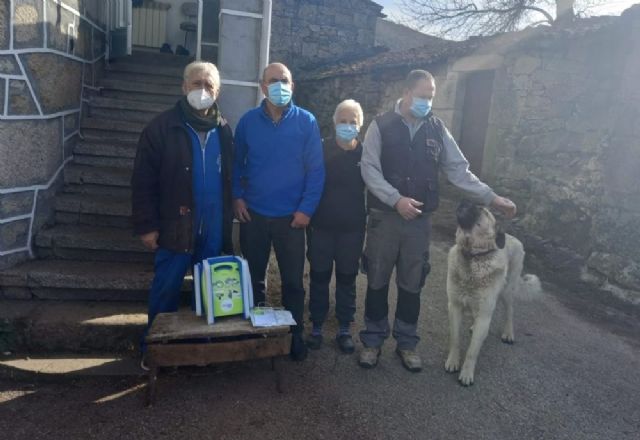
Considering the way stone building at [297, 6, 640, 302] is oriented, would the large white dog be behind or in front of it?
in front

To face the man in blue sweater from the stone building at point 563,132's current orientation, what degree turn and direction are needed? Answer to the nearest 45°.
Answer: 0° — it already faces them

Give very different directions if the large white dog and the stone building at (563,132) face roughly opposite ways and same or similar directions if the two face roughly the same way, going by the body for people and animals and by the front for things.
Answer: same or similar directions

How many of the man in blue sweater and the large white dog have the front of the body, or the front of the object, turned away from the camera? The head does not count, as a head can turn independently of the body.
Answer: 0

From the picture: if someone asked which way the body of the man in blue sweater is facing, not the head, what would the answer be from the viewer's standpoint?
toward the camera

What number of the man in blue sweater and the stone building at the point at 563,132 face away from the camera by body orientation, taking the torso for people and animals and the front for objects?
0

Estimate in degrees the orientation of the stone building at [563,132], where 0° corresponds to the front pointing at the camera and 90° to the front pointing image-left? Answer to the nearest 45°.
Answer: approximately 45°

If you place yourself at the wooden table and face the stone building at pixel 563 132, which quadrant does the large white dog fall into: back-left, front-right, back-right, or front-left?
front-right

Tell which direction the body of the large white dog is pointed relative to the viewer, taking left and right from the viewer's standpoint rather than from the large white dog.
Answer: facing the viewer and to the left of the viewer

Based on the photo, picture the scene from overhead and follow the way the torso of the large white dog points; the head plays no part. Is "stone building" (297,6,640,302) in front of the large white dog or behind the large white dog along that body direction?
behind

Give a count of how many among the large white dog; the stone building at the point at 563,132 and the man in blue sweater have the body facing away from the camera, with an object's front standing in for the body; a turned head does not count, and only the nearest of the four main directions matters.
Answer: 0

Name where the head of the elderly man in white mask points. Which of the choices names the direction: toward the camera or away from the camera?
toward the camera
